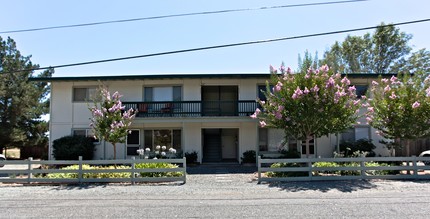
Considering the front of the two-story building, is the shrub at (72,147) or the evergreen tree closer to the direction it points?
the shrub

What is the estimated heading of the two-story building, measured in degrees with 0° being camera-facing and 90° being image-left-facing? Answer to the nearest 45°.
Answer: approximately 0°

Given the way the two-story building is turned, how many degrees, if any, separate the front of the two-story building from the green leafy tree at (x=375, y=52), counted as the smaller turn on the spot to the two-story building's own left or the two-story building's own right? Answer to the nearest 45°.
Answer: approximately 135° to the two-story building's own left

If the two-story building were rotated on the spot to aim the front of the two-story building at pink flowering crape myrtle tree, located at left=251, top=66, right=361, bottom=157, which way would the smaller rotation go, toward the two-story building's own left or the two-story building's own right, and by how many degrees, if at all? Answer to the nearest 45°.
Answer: approximately 45° to the two-story building's own left

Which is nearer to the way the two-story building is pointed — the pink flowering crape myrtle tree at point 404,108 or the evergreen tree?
the pink flowering crape myrtle tree

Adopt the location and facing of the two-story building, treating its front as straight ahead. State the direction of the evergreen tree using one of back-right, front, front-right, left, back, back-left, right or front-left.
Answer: back-right

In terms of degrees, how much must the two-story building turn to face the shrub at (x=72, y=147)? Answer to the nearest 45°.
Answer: approximately 90° to its right
